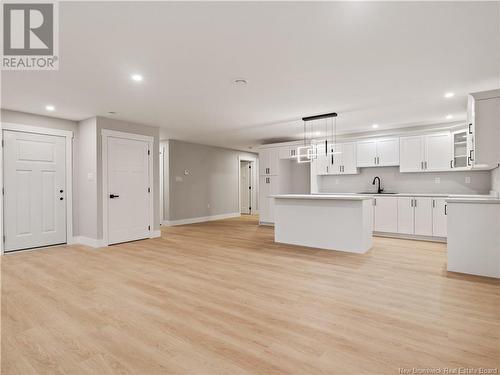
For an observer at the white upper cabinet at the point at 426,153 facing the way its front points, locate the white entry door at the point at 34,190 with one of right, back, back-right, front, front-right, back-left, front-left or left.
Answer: front-right

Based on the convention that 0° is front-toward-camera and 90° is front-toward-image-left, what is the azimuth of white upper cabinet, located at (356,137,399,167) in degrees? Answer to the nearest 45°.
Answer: approximately 0°

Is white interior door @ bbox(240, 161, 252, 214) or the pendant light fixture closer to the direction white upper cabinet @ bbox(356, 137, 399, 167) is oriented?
the pendant light fixture

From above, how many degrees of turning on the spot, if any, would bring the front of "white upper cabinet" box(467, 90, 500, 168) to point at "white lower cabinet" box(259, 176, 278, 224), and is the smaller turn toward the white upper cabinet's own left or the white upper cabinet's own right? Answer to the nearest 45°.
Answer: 0° — it already faces it

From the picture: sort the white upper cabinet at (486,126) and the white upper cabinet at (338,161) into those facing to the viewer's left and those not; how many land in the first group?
1

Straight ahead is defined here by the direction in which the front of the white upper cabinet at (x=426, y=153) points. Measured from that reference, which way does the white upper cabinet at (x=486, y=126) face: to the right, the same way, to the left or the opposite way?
to the right

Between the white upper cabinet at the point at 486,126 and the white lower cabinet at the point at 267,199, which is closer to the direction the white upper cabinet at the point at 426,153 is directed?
the white upper cabinet

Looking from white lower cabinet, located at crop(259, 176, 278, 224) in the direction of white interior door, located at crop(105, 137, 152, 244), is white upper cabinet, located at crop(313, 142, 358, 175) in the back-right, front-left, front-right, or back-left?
back-left
